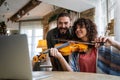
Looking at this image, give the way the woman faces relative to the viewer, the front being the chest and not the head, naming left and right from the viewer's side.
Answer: facing the viewer and to the left of the viewer

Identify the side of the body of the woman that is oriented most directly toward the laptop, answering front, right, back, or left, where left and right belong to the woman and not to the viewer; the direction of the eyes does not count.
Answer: front

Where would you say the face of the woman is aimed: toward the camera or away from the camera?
toward the camera
